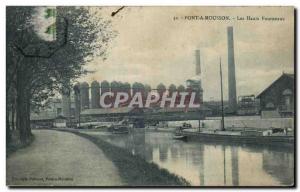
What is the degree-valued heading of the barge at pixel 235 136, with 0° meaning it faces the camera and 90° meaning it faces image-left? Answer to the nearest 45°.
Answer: approximately 90°

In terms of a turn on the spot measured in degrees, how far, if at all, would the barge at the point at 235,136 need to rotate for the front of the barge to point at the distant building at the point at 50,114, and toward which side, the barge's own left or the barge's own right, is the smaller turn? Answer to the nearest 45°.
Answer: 0° — it already faces it
